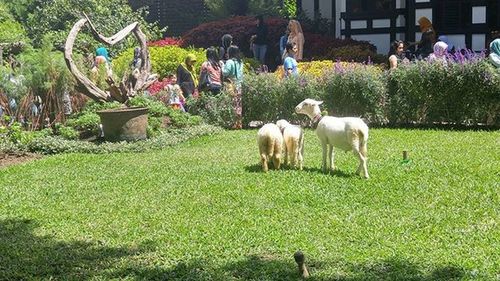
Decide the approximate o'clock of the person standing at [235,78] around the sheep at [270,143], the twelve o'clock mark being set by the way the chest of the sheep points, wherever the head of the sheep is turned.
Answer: The person standing is roughly at 12 o'clock from the sheep.

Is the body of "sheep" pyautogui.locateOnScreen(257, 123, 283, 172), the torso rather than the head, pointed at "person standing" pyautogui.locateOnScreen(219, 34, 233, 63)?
yes

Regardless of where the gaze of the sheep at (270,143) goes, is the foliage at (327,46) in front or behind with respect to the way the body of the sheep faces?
in front

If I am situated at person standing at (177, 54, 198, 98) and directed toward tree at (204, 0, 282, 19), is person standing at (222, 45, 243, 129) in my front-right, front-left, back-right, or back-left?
back-right

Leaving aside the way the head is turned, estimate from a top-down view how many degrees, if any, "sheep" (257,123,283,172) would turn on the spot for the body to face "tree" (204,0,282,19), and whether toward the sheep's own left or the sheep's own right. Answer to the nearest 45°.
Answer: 0° — it already faces it

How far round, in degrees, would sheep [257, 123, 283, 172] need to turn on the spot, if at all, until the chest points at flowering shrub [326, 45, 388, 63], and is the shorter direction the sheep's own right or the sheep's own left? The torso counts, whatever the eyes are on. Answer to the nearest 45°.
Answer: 0° — it already faces it

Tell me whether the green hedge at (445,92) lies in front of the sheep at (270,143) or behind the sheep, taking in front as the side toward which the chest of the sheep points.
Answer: in front

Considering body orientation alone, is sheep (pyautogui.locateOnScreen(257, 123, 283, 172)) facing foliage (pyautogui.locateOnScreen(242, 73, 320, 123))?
yes

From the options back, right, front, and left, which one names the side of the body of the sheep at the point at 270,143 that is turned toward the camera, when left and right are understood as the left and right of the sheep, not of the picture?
back

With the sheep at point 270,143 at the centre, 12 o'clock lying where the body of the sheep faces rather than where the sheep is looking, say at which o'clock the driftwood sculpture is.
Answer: The driftwood sculpture is roughly at 11 o'clock from the sheep.

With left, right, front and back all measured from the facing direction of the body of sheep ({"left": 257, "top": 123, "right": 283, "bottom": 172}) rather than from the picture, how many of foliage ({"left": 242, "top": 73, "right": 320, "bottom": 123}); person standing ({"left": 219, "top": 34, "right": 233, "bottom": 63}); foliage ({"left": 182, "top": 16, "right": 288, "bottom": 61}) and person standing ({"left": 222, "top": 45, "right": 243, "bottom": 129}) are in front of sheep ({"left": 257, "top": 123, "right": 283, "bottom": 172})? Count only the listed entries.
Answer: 4
